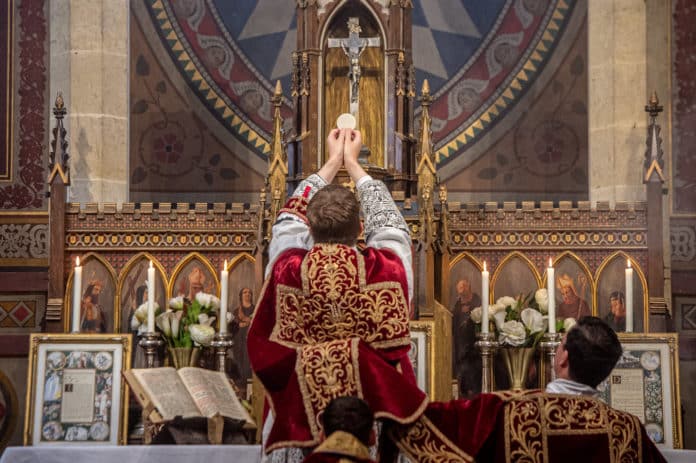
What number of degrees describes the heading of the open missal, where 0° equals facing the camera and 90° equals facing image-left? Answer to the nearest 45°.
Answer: approximately 315°

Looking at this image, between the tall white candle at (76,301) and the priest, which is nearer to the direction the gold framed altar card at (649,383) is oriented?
the priest

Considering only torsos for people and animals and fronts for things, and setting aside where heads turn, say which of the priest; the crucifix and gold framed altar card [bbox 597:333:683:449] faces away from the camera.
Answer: the priest

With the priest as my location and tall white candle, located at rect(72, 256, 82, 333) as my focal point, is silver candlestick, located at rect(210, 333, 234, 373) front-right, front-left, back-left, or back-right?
front-right

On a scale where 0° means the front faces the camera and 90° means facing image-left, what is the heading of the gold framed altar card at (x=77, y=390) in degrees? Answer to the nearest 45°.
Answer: approximately 0°

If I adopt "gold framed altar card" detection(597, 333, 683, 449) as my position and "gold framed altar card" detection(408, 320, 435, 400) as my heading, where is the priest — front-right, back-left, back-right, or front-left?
front-left

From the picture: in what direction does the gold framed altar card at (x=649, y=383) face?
toward the camera

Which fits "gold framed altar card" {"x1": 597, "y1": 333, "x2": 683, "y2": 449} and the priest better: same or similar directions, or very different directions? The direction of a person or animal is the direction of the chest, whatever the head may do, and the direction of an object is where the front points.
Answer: very different directions

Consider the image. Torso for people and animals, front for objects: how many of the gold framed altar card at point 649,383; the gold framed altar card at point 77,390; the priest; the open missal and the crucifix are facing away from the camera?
1

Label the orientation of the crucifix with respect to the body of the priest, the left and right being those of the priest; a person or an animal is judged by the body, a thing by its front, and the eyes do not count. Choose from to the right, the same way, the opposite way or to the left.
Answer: the opposite way

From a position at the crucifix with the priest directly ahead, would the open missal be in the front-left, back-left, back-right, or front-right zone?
front-right

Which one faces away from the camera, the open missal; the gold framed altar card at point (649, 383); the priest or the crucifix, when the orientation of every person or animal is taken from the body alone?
the priest

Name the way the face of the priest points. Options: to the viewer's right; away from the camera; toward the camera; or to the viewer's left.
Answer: away from the camera

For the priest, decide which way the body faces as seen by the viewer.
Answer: away from the camera

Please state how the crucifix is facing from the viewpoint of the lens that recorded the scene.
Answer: facing the viewer

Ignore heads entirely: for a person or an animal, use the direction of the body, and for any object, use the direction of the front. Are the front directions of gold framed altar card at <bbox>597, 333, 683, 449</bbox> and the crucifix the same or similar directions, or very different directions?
same or similar directions
